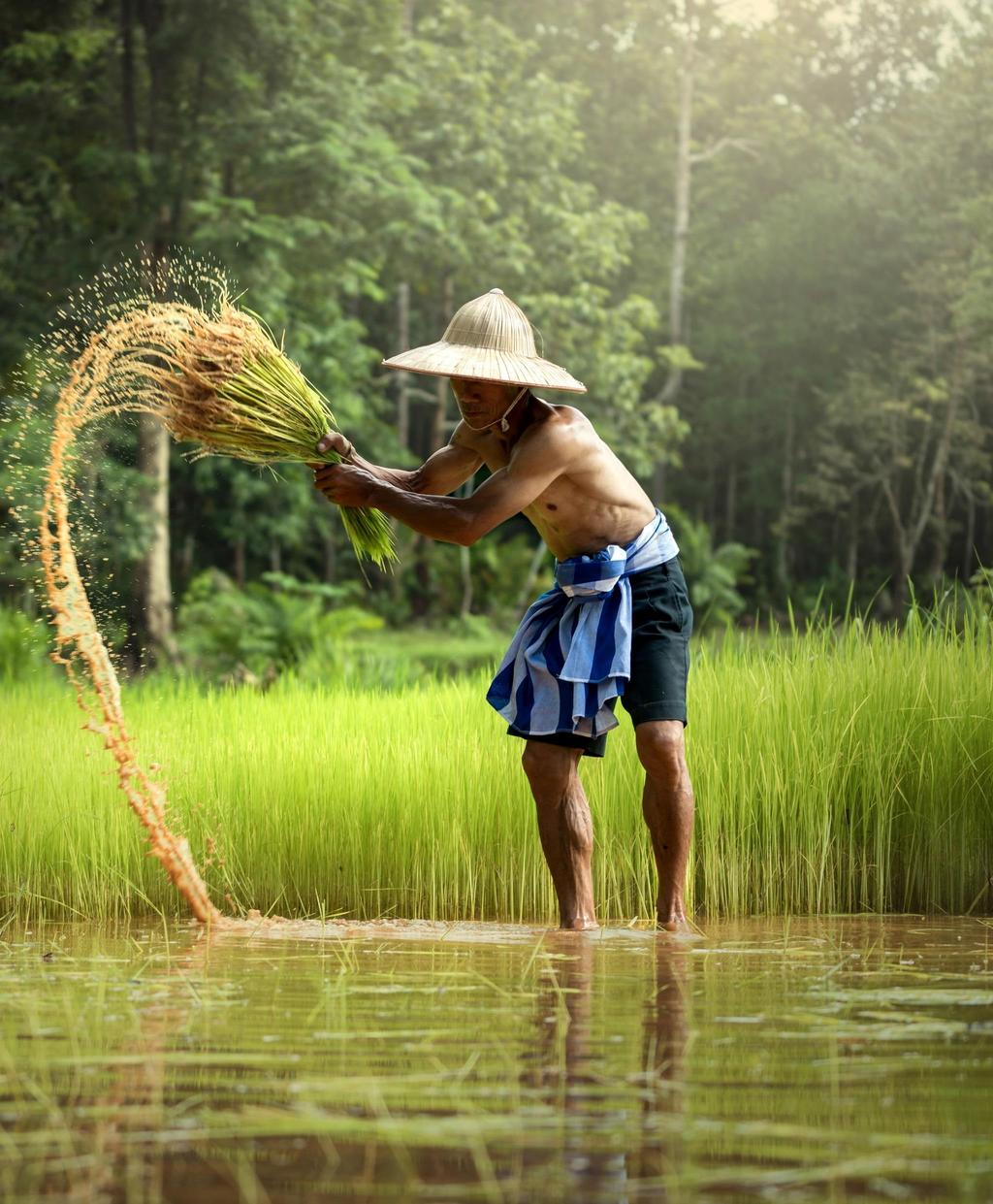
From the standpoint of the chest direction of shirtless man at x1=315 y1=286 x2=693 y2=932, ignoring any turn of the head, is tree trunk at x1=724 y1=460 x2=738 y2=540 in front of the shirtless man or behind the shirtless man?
behind

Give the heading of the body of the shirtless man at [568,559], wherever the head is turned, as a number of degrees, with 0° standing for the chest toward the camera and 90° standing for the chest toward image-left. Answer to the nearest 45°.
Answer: approximately 45°

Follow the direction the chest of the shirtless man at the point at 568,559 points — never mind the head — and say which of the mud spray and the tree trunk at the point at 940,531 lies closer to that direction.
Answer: the mud spray

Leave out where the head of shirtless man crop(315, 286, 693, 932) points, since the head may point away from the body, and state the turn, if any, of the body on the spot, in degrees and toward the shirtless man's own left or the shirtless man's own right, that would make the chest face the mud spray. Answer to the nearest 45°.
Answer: approximately 45° to the shirtless man's own right

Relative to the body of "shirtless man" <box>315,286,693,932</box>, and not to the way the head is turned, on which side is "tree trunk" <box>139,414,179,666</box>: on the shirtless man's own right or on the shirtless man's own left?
on the shirtless man's own right

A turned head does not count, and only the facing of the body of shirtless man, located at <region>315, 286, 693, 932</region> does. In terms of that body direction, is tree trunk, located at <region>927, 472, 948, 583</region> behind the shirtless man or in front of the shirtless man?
behind

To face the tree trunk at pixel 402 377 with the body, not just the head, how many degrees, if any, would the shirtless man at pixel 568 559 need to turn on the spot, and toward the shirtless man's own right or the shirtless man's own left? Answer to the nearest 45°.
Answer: approximately 135° to the shirtless man's own right

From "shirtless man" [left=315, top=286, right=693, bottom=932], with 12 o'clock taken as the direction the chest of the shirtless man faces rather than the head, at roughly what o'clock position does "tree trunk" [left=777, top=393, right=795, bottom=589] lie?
The tree trunk is roughly at 5 o'clock from the shirtless man.

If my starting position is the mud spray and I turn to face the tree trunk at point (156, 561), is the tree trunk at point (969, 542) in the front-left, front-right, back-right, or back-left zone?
front-right

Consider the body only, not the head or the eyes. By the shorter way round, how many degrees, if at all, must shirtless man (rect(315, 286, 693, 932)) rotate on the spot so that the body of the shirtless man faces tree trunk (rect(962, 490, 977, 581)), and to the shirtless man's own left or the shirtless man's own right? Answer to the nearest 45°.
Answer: approximately 135° to the shirtless man's own right
